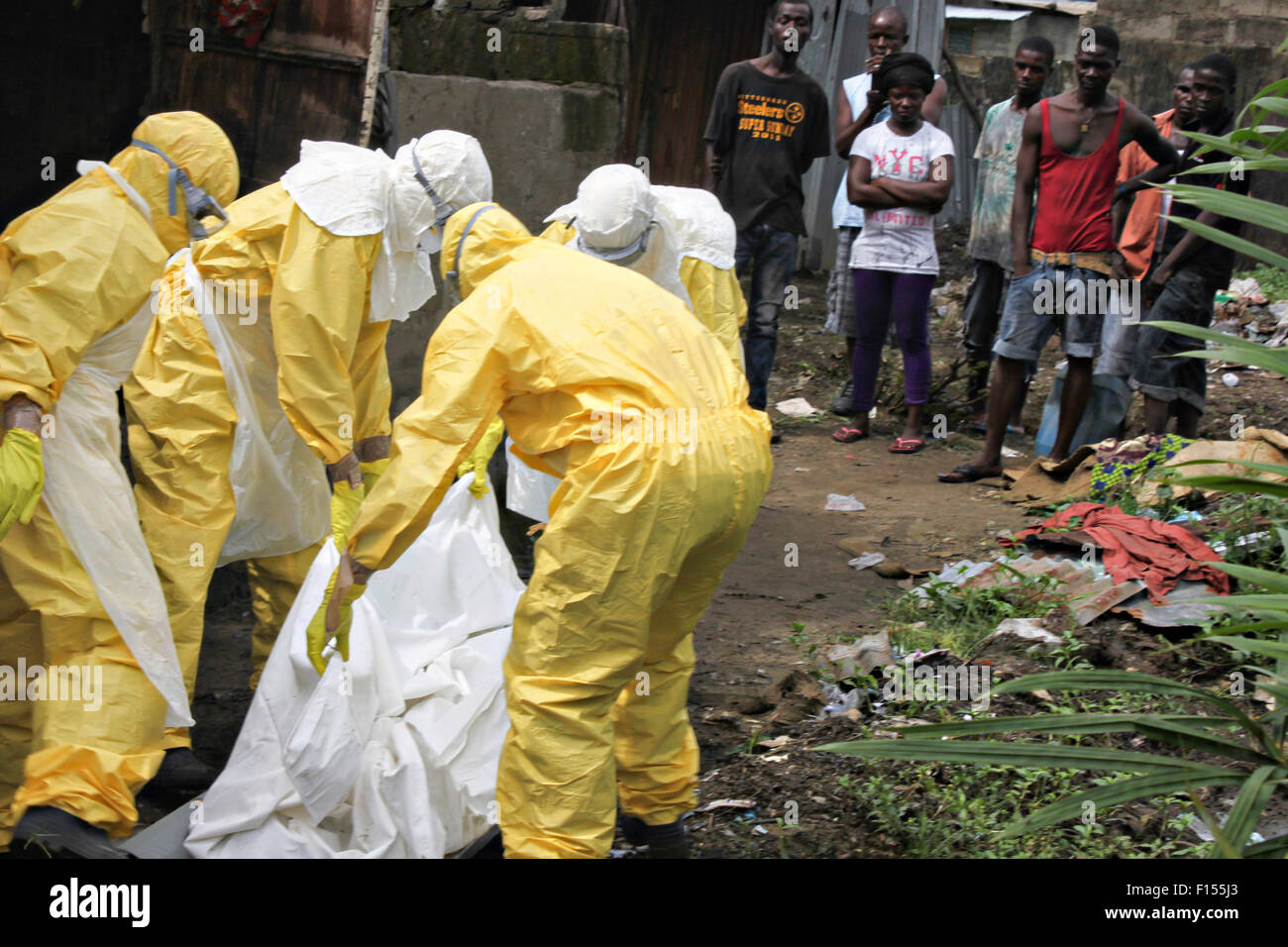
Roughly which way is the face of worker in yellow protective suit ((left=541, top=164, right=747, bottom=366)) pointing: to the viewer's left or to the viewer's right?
to the viewer's left

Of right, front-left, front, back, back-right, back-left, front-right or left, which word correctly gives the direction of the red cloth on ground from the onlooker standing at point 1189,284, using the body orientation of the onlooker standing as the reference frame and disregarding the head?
front-left

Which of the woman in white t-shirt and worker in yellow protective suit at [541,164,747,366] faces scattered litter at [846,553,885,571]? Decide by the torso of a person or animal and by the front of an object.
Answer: the woman in white t-shirt

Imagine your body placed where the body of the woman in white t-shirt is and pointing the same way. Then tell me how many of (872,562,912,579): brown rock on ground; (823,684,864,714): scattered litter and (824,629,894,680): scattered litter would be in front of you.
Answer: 3

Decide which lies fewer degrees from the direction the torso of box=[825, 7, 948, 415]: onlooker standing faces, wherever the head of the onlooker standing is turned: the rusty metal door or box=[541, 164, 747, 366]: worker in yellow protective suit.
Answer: the worker in yellow protective suit

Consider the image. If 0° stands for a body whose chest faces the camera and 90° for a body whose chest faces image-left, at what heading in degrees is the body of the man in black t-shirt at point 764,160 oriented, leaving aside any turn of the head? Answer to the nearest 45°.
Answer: approximately 0°

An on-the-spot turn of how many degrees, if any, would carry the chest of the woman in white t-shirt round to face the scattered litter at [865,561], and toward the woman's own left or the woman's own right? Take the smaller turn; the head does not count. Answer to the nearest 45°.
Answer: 0° — they already face it

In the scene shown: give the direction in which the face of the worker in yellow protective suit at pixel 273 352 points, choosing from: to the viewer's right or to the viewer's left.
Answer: to the viewer's right

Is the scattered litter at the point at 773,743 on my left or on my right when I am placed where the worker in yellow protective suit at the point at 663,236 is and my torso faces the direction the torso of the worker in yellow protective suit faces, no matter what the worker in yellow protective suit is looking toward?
on my left

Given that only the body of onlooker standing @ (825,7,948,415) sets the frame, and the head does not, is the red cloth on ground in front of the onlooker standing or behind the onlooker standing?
in front

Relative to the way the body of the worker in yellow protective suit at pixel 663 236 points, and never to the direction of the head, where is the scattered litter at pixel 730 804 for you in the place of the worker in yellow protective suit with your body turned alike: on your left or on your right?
on your left

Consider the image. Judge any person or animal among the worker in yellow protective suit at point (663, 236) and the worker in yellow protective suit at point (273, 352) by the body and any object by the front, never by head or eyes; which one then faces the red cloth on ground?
the worker in yellow protective suit at point (273, 352)
